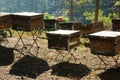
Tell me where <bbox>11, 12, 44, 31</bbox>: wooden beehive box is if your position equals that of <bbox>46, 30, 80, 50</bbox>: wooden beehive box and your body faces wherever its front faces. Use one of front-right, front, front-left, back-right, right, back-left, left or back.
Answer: right

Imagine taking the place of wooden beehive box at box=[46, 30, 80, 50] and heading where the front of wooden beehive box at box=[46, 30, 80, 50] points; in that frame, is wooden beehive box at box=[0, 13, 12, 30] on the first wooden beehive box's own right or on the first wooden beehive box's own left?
on the first wooden beehive box's own right

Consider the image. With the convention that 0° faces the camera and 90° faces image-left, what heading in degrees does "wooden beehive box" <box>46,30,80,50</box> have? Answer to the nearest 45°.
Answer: approximately 45°

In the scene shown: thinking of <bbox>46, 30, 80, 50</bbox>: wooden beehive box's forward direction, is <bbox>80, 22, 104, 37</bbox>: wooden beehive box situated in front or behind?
behind

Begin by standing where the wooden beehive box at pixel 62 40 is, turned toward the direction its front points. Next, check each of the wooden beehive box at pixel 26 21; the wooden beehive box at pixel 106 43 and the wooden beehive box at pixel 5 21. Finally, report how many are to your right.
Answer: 2

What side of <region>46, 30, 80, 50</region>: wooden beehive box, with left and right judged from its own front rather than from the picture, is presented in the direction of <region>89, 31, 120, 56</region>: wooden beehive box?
left
